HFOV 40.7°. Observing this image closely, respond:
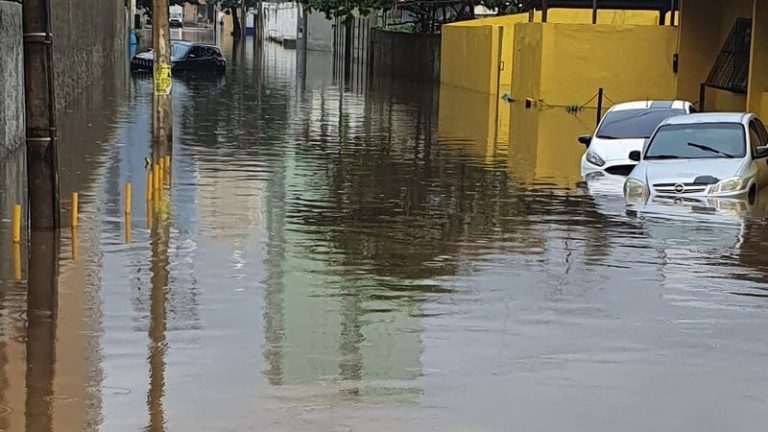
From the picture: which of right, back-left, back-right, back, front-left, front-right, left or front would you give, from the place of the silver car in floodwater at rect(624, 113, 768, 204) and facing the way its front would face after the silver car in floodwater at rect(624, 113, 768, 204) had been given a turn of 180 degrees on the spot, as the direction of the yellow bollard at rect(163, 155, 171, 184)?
back-left

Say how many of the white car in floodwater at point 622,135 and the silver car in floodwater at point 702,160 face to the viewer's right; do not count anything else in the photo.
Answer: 0

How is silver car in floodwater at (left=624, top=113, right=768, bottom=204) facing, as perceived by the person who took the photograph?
facing the viewer and to the left of the viewer

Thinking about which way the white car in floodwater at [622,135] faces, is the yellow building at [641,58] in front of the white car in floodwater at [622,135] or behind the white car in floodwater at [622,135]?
behind

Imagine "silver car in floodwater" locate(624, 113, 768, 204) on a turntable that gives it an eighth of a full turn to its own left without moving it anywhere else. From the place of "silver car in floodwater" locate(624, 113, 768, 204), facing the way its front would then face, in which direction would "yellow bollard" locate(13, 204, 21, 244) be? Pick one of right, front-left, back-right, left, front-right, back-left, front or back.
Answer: front-right

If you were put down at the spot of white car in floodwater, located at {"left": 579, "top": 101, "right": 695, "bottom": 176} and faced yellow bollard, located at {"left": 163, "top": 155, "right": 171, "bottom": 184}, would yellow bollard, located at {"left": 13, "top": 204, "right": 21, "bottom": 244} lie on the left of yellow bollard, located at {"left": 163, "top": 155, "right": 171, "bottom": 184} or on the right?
left

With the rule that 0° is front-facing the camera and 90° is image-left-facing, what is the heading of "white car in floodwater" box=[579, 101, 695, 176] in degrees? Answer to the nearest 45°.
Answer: approximately 45°

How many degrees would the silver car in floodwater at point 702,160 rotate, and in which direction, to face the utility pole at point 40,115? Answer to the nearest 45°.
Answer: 0° — it already faces it

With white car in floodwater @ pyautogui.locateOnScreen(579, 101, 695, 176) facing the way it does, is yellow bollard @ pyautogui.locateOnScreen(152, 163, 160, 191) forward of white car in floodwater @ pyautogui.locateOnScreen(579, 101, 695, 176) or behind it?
forward
